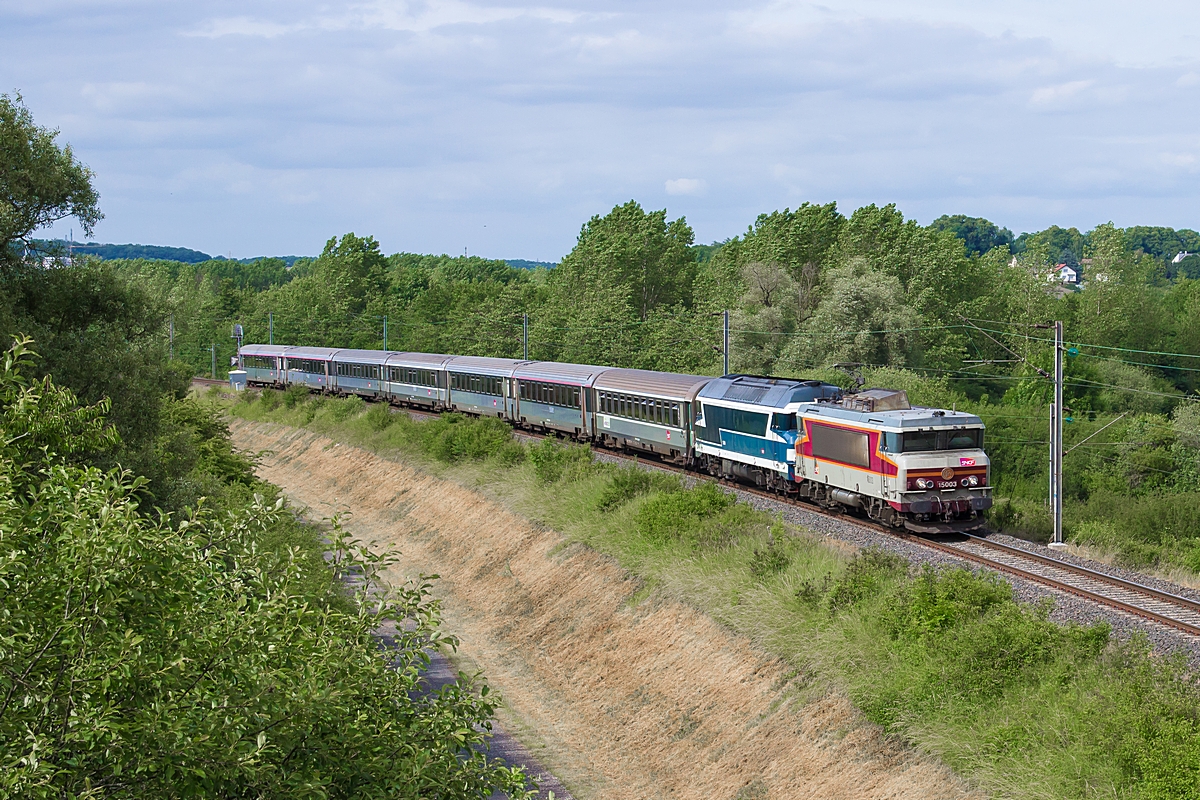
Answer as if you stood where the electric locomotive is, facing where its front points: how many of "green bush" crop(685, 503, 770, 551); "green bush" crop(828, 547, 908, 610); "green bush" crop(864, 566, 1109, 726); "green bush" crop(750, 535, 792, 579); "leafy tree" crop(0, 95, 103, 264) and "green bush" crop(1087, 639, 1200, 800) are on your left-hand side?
0

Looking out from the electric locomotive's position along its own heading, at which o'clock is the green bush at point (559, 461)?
The green bush is roughly at 6 o'clock from the electric locomotive.

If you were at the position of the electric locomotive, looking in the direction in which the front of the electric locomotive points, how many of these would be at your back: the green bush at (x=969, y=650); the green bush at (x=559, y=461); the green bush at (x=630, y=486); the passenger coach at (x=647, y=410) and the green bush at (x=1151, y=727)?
3

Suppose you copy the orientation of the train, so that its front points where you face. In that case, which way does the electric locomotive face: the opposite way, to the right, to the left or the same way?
the same way

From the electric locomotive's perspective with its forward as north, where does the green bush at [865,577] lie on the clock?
The green bush is roughly at 2 o'clock from the electric locomotive.

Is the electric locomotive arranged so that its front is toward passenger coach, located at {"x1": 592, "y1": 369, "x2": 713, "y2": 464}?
no

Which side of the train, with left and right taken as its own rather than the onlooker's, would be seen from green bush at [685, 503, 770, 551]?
right

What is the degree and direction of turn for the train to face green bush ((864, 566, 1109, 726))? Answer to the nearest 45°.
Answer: approximately 45° to its right

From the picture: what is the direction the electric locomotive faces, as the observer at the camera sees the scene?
facing the viewer and to the right of the viewer

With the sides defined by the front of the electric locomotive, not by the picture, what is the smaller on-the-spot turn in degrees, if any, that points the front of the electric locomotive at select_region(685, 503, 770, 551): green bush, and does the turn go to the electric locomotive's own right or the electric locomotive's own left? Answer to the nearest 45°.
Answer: approximately 135° to the electric locomotive's own right

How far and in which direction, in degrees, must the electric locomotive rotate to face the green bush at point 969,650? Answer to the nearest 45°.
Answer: approximately 45° to its right
